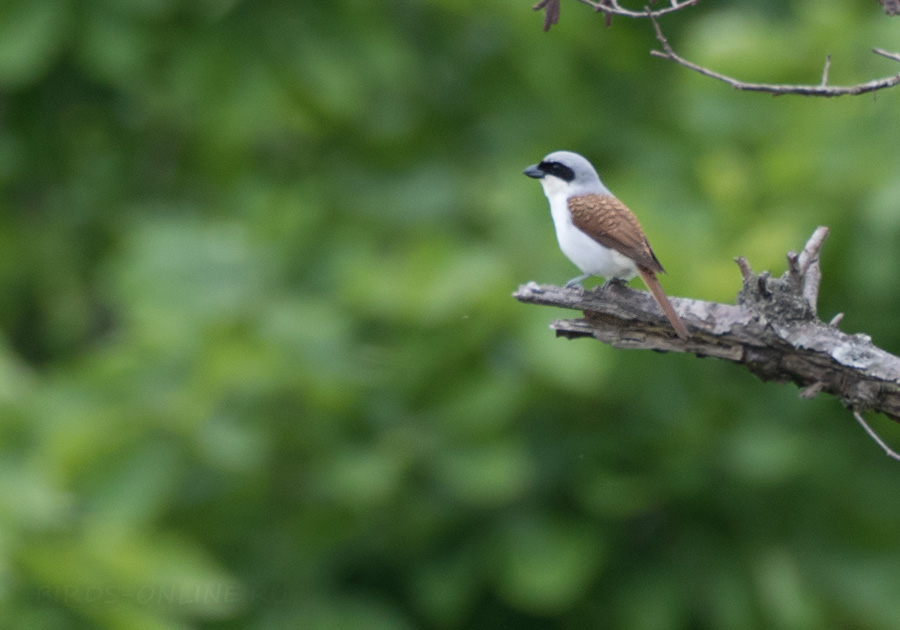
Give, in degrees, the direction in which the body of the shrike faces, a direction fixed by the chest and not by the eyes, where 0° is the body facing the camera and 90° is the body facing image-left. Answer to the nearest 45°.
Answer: approximately 90°
